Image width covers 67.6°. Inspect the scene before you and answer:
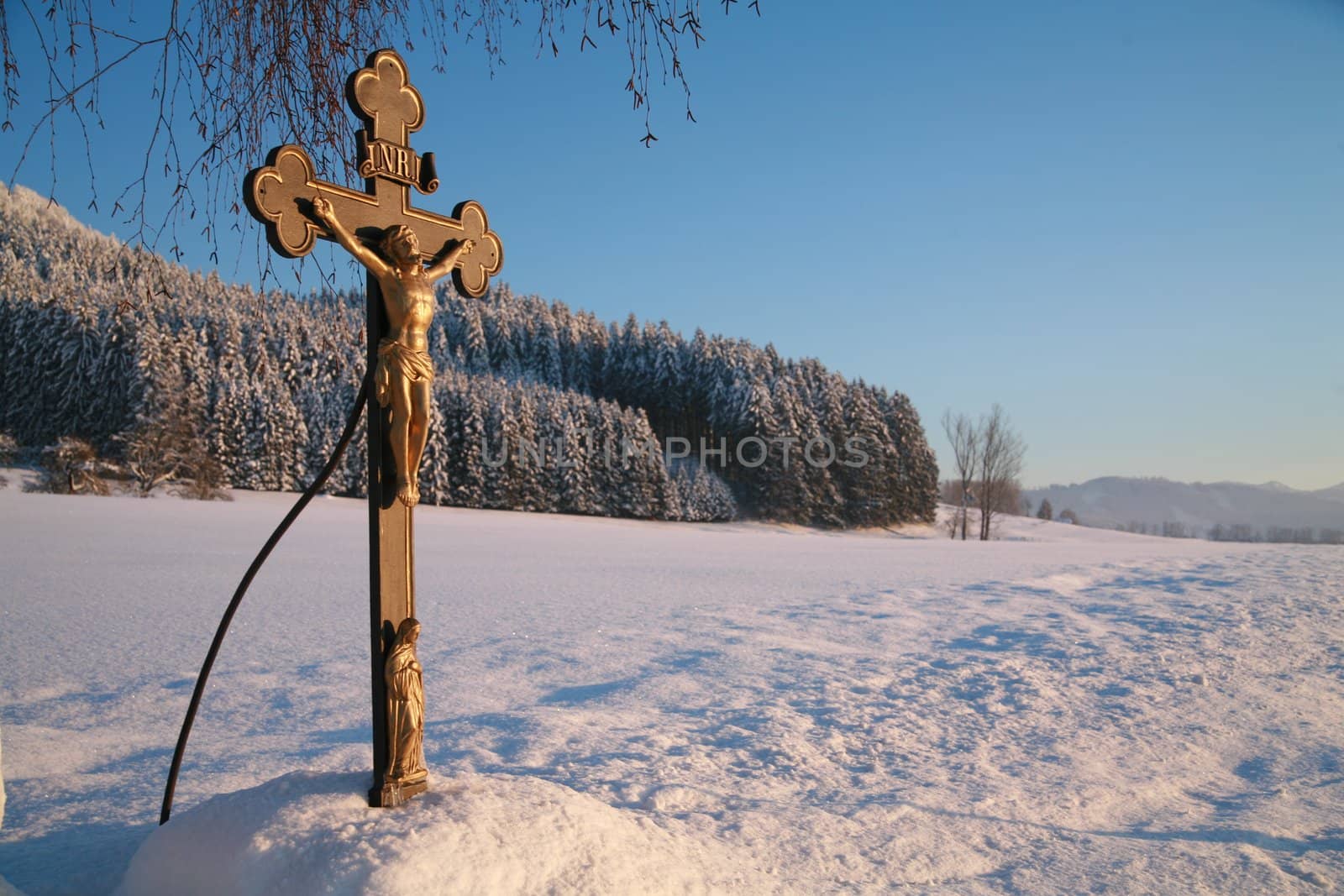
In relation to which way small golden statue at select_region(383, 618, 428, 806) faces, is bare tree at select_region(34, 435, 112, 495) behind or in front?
behind

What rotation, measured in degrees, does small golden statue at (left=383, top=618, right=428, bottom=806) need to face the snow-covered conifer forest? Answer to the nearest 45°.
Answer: approximately 135° to its left

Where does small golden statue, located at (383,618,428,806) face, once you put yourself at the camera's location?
facing the viewer and to the right of the viewer
